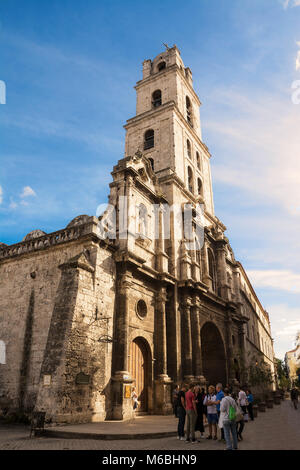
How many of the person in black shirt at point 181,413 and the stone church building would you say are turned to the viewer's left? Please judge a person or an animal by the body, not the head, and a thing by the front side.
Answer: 0

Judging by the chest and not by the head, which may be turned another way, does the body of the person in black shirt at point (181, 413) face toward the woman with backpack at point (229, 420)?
no
